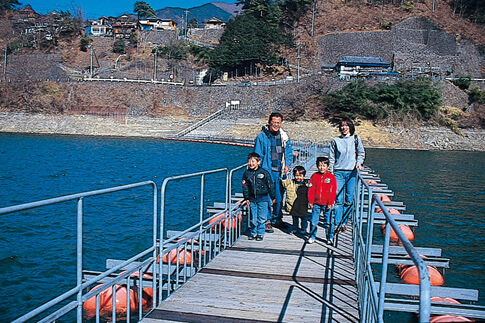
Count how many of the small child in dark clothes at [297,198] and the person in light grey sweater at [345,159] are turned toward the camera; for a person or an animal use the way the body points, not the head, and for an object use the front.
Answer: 2

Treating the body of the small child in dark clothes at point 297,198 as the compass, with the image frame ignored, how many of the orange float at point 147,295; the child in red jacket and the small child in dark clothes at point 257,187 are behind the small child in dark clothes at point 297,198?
0

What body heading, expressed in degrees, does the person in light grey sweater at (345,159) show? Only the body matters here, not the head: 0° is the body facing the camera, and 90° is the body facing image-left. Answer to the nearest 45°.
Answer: approximately 0°

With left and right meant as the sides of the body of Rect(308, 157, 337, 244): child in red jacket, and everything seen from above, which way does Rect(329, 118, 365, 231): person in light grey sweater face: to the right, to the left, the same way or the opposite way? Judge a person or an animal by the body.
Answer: the same way

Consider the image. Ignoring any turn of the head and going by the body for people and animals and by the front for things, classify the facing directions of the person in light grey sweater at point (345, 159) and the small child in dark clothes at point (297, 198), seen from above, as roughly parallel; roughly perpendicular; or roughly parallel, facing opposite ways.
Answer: roughly parallel

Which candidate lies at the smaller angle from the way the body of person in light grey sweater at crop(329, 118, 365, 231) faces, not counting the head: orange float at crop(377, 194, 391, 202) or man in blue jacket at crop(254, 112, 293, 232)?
the man in blue jacket

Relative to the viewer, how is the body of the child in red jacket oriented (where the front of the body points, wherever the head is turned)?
toward the camera

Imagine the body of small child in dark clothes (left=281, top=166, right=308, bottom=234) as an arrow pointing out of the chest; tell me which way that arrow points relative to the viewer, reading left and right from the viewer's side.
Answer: facing the viewer

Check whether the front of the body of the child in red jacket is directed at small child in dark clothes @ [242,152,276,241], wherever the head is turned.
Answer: no

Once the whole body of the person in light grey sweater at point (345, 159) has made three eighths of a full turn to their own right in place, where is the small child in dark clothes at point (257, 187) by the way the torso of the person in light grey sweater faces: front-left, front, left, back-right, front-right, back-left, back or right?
left

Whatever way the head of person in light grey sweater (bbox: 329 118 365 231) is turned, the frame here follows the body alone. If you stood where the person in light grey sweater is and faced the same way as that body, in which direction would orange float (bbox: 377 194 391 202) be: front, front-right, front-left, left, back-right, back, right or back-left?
back

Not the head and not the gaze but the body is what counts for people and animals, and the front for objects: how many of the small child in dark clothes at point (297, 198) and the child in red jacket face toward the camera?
2

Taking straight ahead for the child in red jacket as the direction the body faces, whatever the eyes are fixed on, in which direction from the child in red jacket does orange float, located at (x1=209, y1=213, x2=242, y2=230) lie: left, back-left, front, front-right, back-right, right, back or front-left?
right

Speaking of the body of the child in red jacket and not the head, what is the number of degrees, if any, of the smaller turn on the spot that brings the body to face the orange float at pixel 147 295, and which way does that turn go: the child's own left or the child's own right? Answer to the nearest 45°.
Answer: approximately 45° to the child's own right
